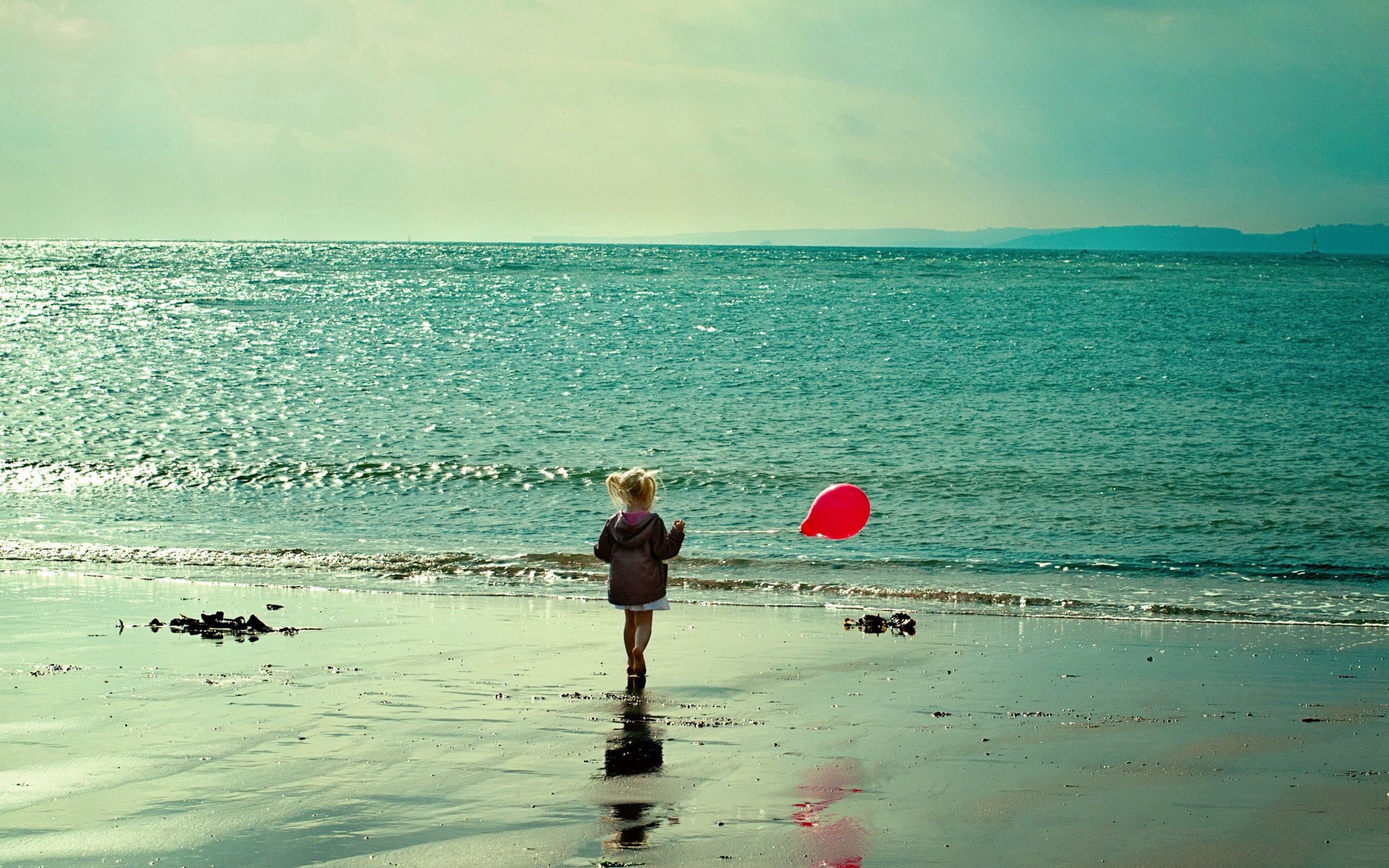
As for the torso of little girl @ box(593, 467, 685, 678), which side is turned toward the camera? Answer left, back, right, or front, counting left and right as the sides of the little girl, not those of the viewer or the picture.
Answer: back

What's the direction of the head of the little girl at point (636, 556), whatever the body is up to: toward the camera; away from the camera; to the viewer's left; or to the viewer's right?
away from the camera
